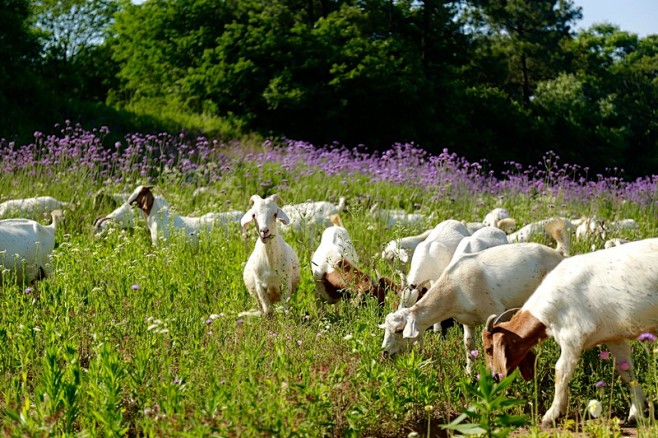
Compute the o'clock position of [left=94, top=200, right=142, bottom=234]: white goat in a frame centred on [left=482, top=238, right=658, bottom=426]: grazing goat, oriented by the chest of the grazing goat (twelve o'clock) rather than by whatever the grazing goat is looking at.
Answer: The white goat is roughly at 1 o'clock from the grazing goat.

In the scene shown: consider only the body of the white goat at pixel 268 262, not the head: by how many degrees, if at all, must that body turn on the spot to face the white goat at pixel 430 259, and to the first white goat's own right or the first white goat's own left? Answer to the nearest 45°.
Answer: approximately 90° to the first white goat's own left

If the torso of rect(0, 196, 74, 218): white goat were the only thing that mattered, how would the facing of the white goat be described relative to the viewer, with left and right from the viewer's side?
facing to the right of the viewer

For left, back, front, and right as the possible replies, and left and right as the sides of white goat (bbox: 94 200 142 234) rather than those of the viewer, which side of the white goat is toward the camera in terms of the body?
left

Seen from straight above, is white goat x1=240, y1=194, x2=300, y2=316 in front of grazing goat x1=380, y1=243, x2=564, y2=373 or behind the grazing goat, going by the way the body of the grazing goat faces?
in front

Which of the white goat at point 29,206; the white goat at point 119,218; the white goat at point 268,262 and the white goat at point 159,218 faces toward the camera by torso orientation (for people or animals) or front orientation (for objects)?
the white goat at point 268,262

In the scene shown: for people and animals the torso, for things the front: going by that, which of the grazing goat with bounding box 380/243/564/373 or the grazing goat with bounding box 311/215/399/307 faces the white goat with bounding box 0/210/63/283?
the grazing goat with bounding box 380/243/564/373

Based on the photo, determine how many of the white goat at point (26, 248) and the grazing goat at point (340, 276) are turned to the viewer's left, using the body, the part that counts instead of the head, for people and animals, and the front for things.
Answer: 1

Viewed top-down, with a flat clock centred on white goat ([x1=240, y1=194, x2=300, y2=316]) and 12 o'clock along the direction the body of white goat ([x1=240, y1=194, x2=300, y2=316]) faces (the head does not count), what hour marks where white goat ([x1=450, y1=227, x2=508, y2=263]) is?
white goat ([x1=450, y1=227, x2=508, y2=263]) is roughly at 9 o'clock from white goat ([x1=240, y1=194, x2=300, y2=316]).

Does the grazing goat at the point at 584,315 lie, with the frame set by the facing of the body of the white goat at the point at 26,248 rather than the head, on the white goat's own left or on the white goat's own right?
on the white goat's own left

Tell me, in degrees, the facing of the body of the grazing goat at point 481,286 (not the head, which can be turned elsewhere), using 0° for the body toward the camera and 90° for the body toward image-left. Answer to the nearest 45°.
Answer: approximately 90°

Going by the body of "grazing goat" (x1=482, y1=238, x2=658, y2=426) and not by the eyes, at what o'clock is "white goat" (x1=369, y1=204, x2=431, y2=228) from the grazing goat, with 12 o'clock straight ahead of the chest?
The white goat is roughly at 2 o'clock from the grazing goat.

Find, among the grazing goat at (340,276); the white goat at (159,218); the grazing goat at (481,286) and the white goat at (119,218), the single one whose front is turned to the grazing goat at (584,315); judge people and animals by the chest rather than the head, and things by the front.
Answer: the grazing goat at (340,276)

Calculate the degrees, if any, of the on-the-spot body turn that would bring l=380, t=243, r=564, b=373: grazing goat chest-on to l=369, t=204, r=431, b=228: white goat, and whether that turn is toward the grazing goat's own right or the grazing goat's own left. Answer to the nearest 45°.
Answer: approximately 90° to the grazing goat's own right
